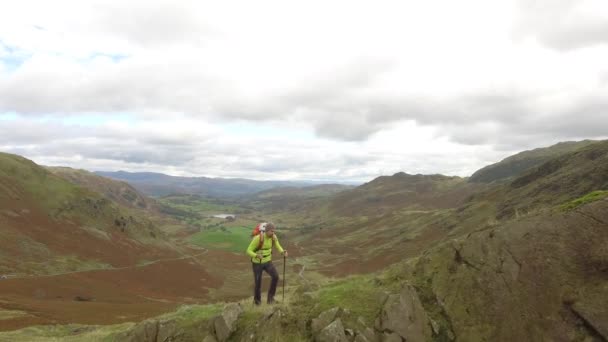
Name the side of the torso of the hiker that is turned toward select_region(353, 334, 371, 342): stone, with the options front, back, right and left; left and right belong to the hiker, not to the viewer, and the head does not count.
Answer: front

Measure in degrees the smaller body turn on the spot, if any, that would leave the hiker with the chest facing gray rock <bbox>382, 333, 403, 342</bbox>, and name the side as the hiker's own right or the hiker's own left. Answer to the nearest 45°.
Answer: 0° — they already face it

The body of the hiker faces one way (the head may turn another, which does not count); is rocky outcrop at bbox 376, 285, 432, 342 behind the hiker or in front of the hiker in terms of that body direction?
in front

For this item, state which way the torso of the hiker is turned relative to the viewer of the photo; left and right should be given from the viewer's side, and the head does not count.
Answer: facing the viewer and to the right of the viewer

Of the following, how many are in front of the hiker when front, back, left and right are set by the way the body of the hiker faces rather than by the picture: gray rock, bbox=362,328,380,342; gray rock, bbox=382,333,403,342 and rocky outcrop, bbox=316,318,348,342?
3

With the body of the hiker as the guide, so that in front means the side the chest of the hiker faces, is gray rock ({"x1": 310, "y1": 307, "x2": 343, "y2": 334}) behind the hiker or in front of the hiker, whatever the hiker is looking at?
in front

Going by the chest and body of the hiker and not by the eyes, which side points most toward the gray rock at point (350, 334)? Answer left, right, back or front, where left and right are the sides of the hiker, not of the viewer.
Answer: front
